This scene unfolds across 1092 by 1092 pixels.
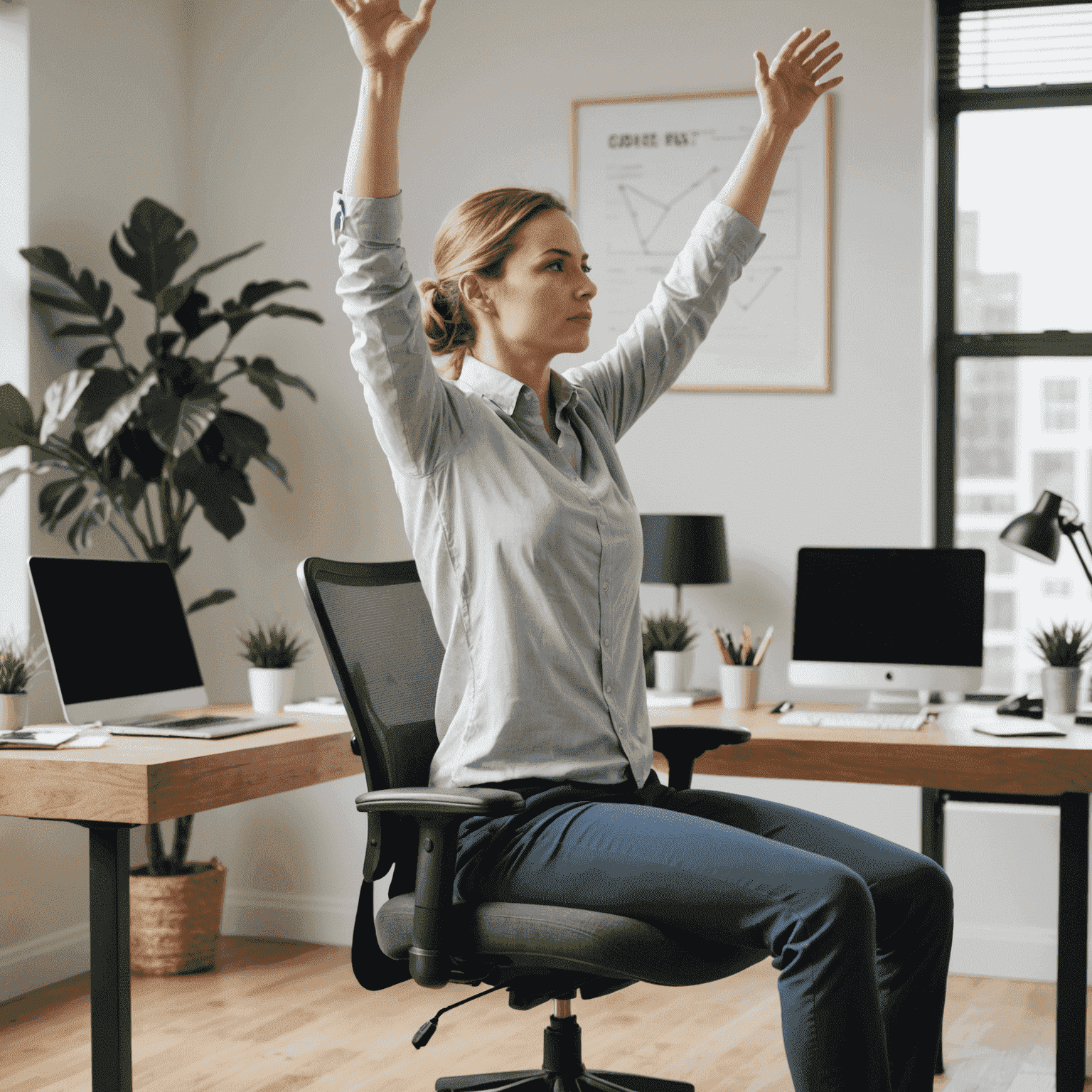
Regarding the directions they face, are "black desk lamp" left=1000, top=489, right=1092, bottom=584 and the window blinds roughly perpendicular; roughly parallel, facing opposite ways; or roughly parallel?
roughly perpendicular

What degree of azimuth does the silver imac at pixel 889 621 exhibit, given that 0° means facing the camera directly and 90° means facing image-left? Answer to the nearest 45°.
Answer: approximately 0°

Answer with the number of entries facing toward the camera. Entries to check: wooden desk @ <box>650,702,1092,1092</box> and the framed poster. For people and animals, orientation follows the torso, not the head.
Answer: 2

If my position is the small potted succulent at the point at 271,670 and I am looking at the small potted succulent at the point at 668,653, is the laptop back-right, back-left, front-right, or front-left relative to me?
back-right
